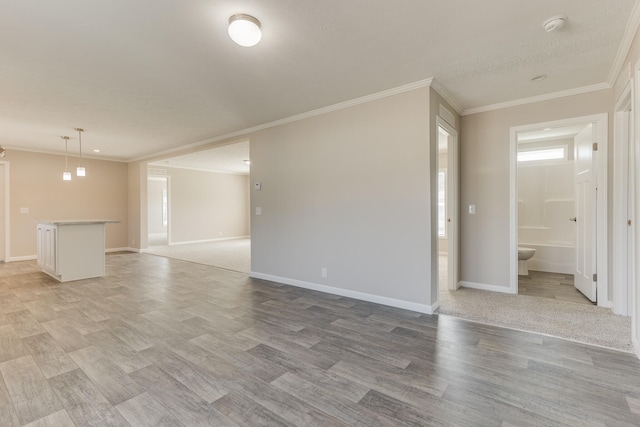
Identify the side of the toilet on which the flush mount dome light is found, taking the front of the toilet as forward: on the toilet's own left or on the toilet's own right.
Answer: on the toilet's own right

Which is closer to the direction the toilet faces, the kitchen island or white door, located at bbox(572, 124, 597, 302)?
the white door

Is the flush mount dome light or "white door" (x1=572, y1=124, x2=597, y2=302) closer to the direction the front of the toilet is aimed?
the white door

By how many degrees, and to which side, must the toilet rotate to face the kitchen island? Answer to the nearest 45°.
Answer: approximately 135° to its right

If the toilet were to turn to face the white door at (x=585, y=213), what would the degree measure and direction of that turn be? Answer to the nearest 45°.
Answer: approximately 45° to its right

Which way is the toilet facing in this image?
to the viewer's right

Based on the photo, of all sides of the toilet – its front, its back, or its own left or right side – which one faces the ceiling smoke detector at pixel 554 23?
right

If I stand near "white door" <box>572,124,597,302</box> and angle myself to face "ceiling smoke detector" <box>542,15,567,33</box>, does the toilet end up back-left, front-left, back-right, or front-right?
back-right

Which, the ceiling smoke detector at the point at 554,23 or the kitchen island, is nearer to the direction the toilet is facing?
the ceiling smoke detector
